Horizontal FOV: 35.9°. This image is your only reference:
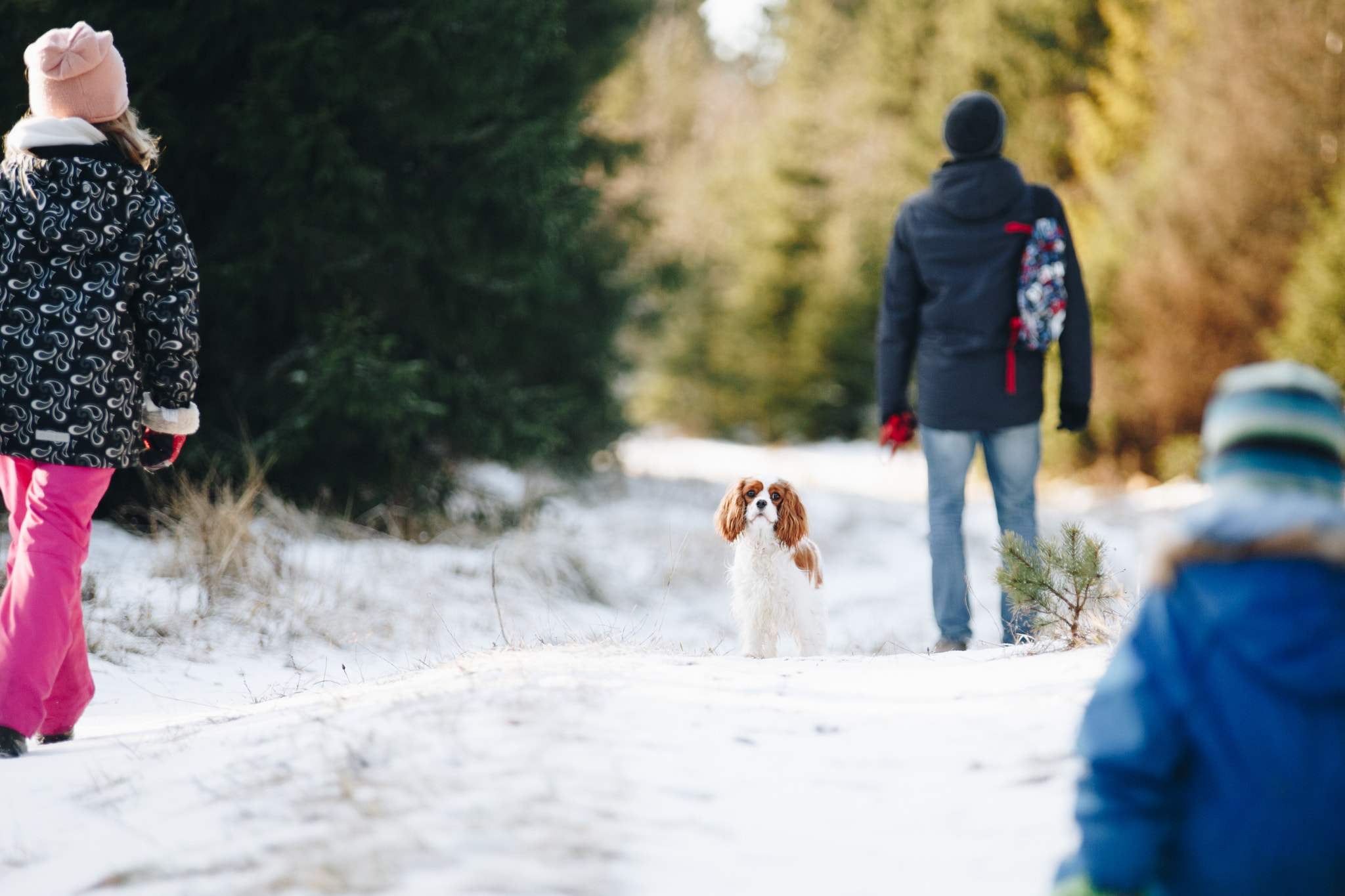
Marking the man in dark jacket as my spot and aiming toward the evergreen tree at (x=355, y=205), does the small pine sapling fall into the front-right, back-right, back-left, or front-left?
back-left

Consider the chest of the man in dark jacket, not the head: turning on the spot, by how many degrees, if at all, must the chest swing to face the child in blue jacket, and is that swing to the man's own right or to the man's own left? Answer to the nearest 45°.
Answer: approximately 180°

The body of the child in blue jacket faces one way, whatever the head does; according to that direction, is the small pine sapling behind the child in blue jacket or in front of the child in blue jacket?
in front

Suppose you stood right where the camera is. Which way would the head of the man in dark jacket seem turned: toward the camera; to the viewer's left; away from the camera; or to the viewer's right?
away from the camera

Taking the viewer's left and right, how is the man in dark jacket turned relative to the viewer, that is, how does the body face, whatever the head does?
facing away from the viewer

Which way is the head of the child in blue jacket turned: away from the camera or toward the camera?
away from the camera

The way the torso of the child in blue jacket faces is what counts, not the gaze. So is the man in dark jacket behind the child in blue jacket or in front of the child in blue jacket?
in front

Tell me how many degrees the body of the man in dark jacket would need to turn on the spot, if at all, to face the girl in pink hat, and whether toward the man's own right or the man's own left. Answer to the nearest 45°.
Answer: approximately 135° to the man's own left

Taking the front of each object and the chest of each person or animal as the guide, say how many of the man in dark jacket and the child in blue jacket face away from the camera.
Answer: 2

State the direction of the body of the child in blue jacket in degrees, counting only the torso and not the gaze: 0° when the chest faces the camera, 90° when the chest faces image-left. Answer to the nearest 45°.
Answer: approximately 180°
